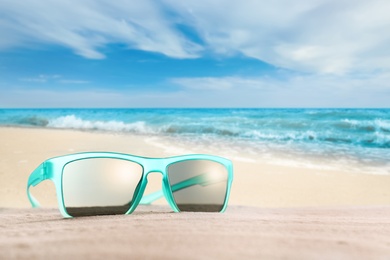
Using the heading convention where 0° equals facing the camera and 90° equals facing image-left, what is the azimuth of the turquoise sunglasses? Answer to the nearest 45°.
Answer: approximately 315°
